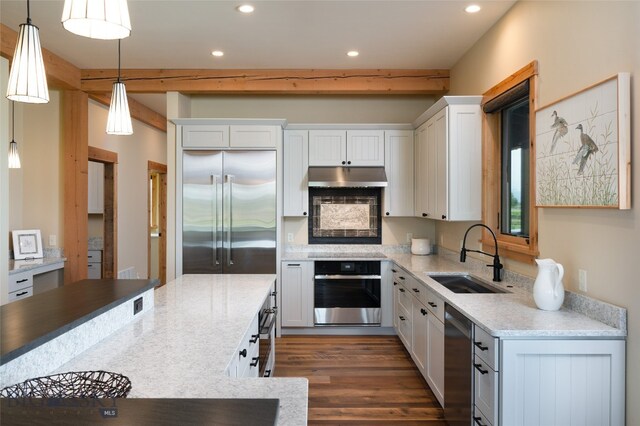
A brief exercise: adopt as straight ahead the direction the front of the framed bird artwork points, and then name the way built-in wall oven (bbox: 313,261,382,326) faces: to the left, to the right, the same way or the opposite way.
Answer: to the left

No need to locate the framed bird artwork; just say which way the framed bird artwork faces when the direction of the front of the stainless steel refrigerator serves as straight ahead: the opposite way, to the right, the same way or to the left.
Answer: to the right

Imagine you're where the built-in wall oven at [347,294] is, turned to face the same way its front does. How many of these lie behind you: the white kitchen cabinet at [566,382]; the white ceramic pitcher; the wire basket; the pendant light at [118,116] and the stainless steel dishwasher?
0

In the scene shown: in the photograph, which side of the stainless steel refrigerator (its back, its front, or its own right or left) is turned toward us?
front

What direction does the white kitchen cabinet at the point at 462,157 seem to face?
to the viewer's left

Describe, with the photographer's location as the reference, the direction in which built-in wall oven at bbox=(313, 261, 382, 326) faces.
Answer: facing the viewer

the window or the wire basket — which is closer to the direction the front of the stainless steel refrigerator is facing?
the wire basket

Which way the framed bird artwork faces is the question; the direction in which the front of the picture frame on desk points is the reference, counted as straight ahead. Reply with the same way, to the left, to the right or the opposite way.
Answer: to the right

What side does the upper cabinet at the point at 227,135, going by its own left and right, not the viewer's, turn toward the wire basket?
front

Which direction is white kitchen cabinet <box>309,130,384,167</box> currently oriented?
toward the camera

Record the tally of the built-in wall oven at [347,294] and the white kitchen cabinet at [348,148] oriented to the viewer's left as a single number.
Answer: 0

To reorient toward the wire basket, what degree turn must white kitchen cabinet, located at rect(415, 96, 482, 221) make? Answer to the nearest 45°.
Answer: approximately 90° to its left

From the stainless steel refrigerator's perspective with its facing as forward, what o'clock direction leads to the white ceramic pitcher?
The white ceramic pitcher is roughly at 11 o'clock from the stainless steel refrigerator.

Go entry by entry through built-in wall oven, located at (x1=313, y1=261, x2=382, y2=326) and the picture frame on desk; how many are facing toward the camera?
2

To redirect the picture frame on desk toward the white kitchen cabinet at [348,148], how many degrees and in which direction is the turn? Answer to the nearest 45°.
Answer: approximately 45° to its left

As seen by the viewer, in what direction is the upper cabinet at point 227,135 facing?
toward the camera

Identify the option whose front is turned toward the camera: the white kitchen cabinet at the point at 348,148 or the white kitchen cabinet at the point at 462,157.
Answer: the white kitchen cabinet at the point at 348,148

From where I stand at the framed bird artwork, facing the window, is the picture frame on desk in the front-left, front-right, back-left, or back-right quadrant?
front-left

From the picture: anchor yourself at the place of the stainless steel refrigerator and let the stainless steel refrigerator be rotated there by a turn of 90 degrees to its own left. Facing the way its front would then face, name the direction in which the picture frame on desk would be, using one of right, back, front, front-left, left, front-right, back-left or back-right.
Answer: back
